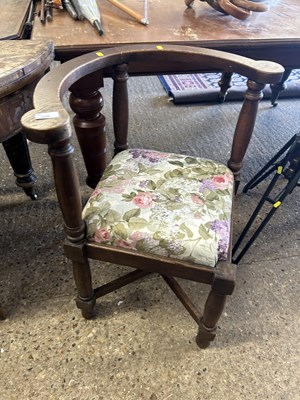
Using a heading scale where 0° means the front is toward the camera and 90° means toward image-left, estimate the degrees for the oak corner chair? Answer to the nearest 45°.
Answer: approximately 315°

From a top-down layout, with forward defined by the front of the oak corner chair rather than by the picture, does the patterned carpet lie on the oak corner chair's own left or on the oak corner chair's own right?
on the oak corner chair's own left

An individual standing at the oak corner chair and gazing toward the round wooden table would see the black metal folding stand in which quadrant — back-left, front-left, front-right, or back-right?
back-right
